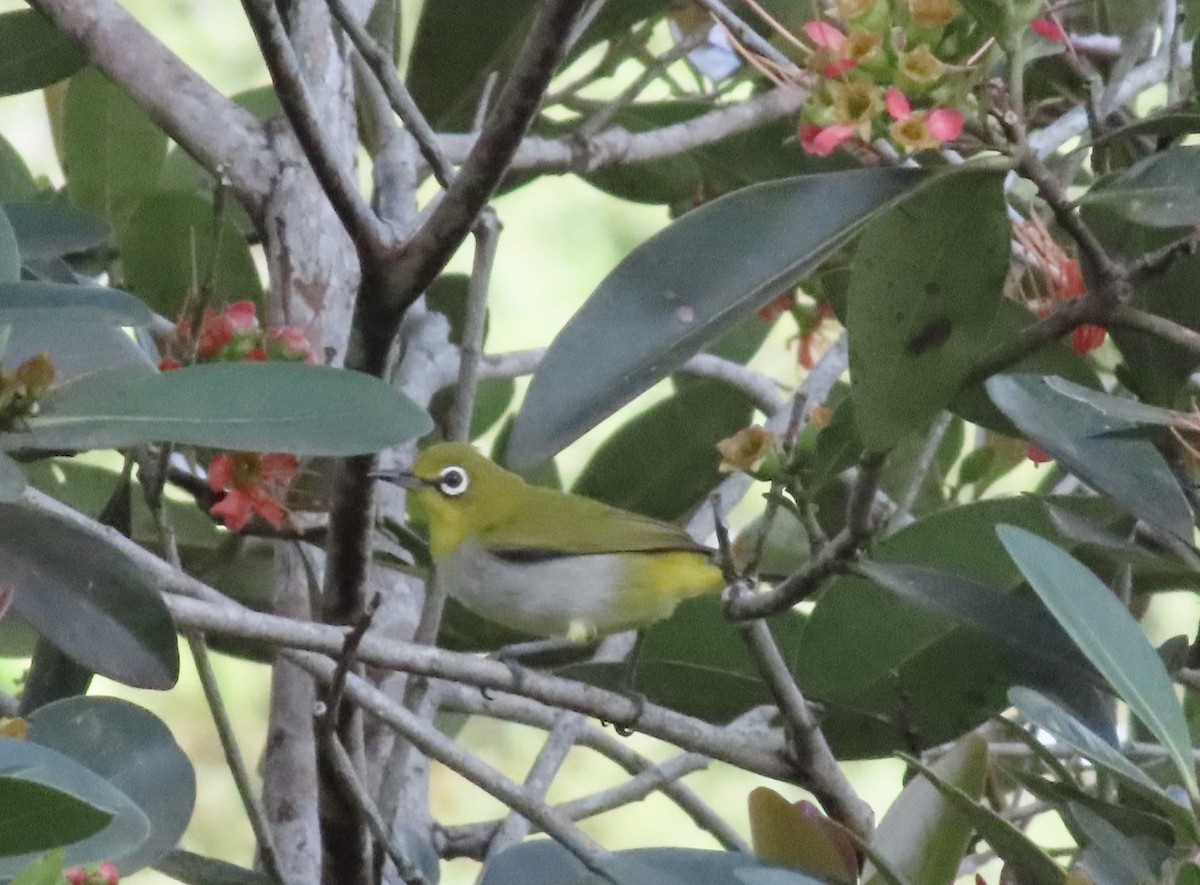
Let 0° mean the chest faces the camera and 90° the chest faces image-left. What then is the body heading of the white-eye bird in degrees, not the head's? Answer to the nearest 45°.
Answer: approximately 90°

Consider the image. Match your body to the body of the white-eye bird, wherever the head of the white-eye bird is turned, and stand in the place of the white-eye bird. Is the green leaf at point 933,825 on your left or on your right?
on your left

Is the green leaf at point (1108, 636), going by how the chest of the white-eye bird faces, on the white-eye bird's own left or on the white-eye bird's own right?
on the white-eye bird's own left
